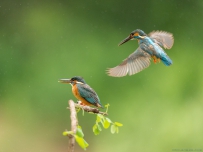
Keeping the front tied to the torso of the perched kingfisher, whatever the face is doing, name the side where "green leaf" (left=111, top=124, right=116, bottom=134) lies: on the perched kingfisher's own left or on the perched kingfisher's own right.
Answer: on the perched kingfisher's own left

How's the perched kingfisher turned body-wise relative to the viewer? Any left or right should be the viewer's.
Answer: facing to the left of the viewer

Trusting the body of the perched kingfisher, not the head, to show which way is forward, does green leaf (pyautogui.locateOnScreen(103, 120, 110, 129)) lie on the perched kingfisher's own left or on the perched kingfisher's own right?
on the perched kingfisher's own left

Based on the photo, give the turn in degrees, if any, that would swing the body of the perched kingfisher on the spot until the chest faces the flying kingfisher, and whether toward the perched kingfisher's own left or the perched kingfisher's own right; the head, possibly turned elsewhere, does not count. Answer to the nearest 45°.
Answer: approximately 180°
